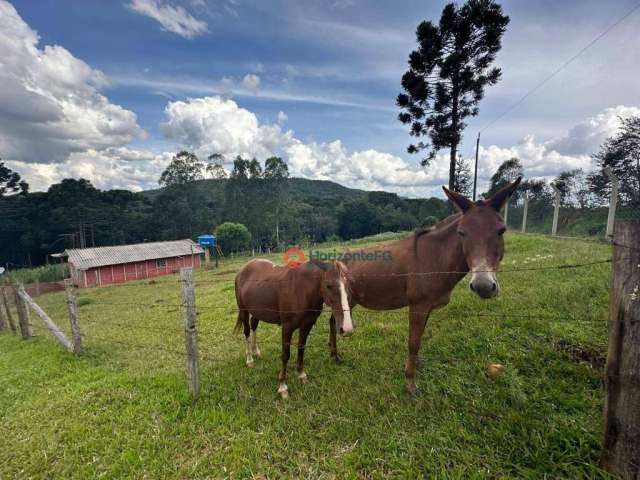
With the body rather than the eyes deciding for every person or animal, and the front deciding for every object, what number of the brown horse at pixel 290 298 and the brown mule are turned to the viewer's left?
0

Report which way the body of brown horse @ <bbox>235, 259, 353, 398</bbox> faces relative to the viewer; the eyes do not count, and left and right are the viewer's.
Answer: facing the viewer and to the right of the viewer

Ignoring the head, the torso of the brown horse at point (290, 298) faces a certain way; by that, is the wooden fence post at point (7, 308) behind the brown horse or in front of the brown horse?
behind

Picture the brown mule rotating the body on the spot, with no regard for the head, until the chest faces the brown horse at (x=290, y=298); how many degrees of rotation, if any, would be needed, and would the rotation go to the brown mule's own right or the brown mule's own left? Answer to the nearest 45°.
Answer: approximately 135° to the brown mule's own right

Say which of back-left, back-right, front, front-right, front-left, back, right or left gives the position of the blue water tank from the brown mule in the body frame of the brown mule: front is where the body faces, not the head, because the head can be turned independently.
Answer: back

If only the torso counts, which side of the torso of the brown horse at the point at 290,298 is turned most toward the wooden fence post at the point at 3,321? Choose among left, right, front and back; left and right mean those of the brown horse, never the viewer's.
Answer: back

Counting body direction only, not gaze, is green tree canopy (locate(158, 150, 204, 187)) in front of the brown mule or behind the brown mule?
behind

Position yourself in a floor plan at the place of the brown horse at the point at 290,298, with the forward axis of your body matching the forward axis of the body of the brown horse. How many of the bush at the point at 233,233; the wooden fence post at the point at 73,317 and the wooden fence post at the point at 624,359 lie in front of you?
1

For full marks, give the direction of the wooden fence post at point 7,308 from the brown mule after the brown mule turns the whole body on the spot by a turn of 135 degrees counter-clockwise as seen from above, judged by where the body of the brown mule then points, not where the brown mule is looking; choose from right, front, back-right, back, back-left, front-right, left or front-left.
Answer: left

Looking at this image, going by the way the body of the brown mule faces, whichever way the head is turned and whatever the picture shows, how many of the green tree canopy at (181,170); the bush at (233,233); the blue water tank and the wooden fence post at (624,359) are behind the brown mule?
3

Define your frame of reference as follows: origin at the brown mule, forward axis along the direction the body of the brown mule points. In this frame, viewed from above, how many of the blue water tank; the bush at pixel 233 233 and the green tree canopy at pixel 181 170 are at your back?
3

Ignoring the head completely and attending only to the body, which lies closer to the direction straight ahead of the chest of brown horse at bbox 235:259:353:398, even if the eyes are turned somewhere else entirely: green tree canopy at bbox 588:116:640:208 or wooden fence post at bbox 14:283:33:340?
the green tree canopy

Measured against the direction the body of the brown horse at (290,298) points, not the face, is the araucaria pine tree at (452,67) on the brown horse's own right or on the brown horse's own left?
on the brown horse's own left

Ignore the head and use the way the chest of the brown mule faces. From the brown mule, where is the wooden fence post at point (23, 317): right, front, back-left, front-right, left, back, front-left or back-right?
back-right
